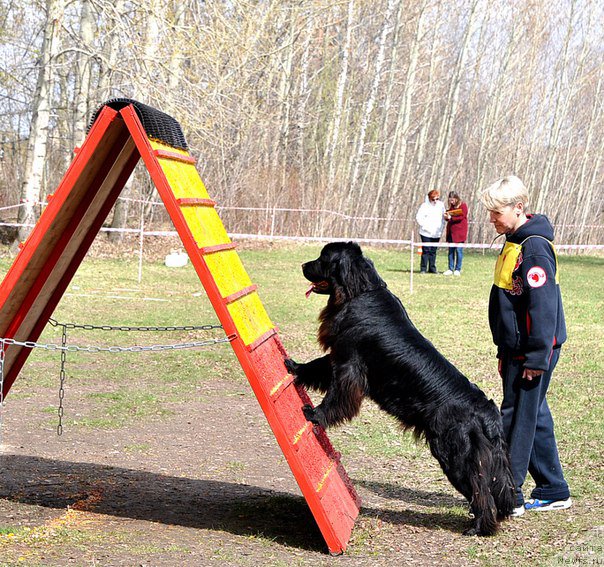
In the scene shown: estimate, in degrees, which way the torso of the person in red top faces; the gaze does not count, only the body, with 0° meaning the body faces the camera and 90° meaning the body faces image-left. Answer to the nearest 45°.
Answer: approximately 45°

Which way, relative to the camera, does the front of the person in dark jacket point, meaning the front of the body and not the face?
to the viewer's left

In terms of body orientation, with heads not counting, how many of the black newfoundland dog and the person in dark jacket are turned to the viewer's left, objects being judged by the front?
2

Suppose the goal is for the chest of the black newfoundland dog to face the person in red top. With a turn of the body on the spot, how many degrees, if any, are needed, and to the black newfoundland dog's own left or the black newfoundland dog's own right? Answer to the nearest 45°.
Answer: approximately 90° to the black newfoundland dog's own right

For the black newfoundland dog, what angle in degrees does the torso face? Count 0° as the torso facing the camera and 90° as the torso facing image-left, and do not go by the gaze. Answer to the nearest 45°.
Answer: approximately 90°

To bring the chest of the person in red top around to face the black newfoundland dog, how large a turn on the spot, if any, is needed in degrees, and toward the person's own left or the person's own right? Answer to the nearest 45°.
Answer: approximately 45° to the person's own left
